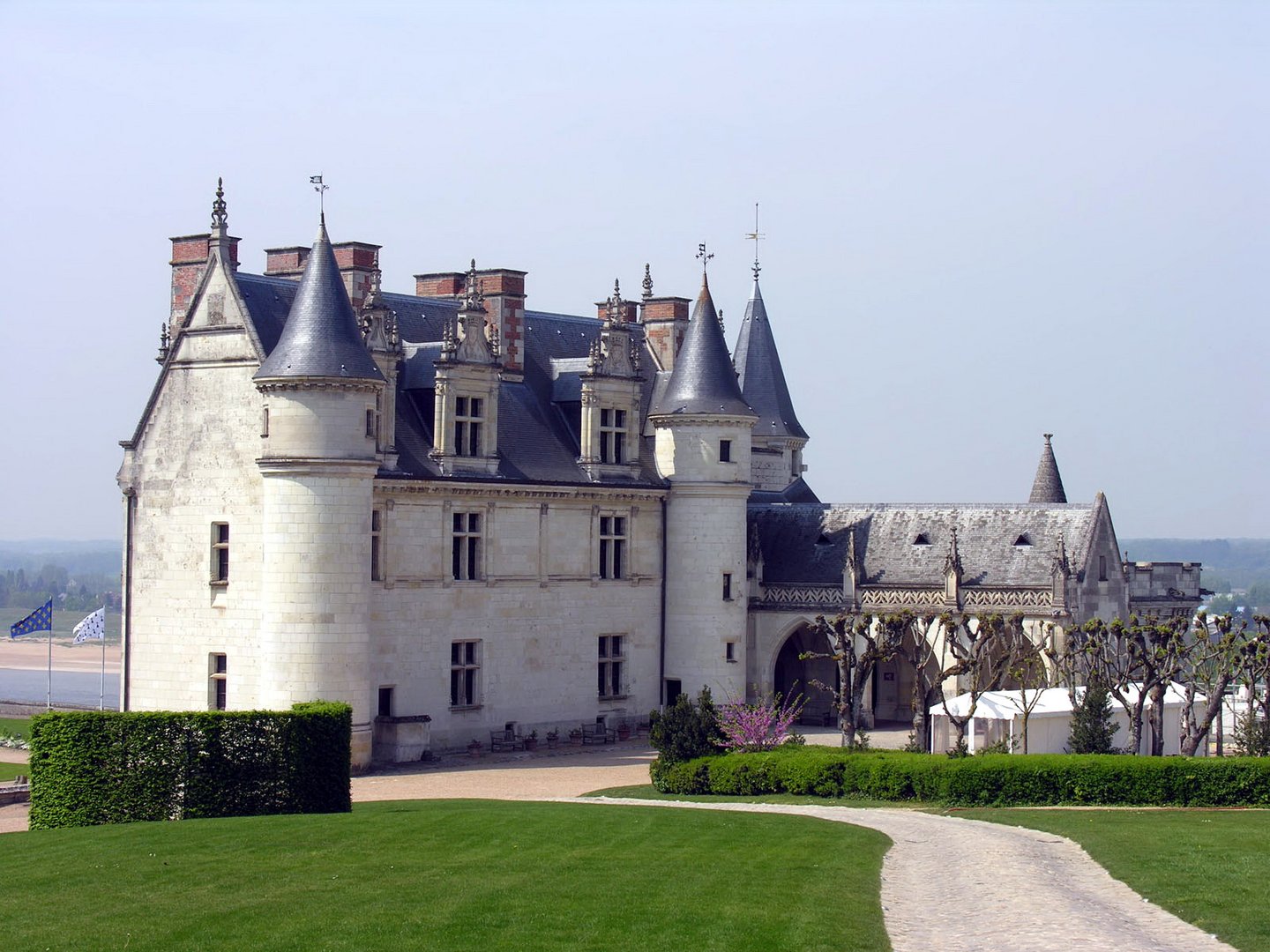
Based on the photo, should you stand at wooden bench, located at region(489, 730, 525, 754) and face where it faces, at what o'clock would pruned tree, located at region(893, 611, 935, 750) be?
The pruned tree is roughly at 11 o'clock from the wooden bench.

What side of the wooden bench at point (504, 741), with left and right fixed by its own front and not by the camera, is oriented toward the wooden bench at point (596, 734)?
left

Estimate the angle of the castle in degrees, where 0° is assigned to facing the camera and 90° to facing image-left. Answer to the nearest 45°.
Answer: approximately 315°

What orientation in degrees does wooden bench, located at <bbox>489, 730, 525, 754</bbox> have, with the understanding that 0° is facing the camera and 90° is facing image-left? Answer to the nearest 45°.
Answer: approximately 315°

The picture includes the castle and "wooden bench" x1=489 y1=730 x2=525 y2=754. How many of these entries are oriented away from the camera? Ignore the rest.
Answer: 0
